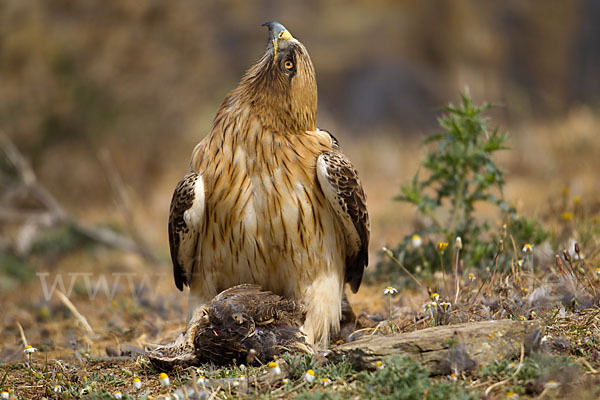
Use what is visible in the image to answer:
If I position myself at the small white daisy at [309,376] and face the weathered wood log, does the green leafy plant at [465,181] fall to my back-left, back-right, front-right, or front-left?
front-left

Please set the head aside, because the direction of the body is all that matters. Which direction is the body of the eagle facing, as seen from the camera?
toward the camera

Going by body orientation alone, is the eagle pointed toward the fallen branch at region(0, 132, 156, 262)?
no

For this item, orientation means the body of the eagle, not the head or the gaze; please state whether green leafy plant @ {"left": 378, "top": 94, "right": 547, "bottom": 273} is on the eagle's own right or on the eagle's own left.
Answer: on the eagle's own left

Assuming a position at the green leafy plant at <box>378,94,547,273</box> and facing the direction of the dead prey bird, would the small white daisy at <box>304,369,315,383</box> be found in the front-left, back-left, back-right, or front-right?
front-left

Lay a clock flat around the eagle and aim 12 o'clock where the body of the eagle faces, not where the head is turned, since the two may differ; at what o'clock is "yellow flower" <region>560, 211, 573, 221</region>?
The yellow flower is roughly at 8 o'clock from the eagle.

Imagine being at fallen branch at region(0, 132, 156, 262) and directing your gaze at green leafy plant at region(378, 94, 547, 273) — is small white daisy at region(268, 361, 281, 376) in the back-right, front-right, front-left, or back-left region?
front-right
